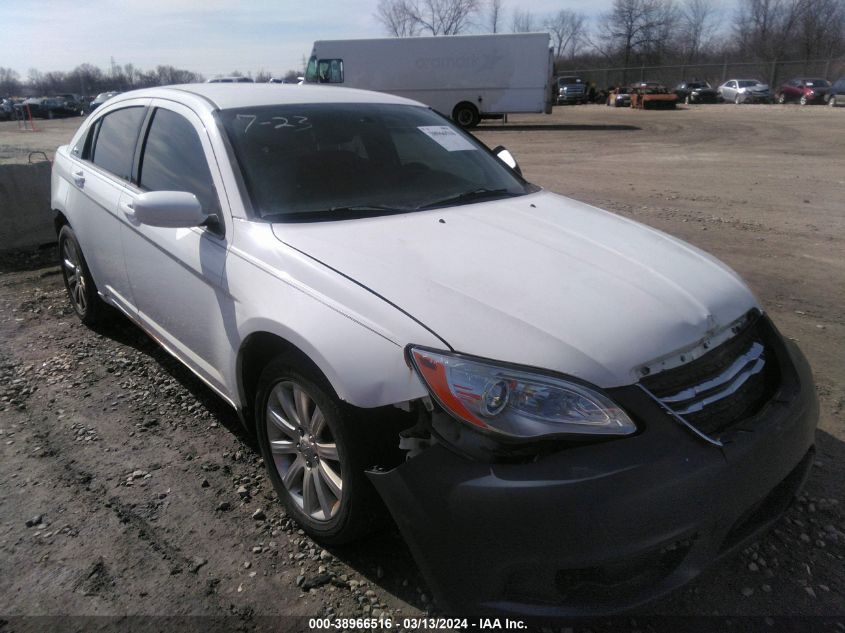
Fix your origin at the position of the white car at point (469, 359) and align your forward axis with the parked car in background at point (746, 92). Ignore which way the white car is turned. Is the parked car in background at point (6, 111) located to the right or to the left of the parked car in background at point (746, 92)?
left

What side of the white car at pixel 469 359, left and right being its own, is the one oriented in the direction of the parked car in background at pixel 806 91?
left

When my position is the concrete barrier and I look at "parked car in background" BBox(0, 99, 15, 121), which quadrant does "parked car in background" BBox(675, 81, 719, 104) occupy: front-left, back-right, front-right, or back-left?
front-right

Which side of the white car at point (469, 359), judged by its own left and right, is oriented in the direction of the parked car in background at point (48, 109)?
back

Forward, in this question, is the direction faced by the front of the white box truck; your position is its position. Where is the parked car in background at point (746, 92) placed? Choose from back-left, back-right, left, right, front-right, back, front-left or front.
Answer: back-right

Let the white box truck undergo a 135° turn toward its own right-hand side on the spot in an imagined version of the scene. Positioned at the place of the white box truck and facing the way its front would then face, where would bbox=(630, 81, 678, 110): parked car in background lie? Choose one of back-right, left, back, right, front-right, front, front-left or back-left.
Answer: front

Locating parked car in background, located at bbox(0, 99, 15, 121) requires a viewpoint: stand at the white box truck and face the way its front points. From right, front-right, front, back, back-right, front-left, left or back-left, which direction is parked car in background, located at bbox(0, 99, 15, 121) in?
front-right

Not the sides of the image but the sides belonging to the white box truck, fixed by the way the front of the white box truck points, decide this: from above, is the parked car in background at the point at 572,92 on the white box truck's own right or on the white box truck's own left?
on the white box truck's own right

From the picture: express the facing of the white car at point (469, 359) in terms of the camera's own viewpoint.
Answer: facing the viewer and to the right of the viewer

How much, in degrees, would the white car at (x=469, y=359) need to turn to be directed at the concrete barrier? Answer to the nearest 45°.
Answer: approximately 180°

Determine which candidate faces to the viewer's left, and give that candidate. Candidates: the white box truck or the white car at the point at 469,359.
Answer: the white box truck

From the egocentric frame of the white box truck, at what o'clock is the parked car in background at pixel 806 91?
The parked car in background is roughly at 5 o'clock from the white box truck.

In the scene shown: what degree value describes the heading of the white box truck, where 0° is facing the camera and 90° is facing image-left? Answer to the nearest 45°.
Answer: approximately 90°

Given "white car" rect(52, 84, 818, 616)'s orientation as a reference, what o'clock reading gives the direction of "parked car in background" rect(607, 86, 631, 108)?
The parked car in background is roughly at 8 o'clock from the white car.
